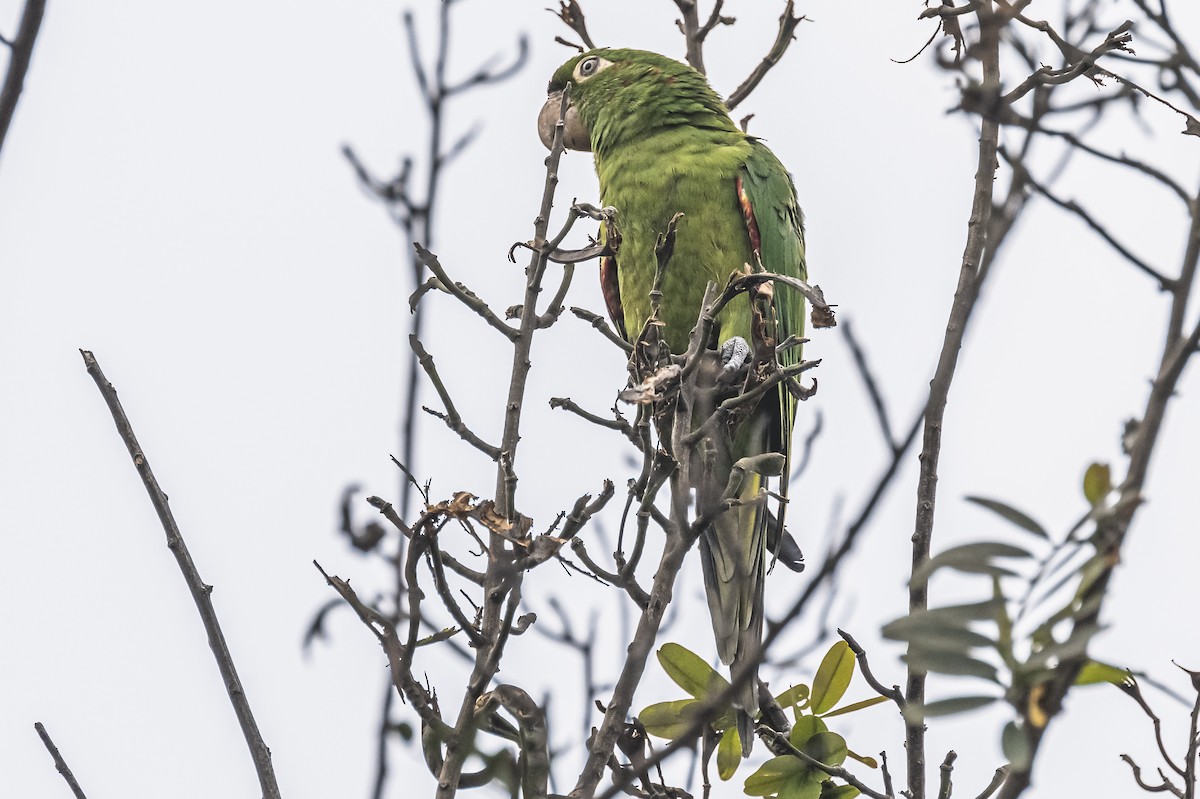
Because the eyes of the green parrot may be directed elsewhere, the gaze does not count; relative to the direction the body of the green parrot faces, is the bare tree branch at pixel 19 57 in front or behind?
in front

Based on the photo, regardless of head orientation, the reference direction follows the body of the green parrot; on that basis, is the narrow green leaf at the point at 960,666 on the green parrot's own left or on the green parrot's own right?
on the green parrot's own left

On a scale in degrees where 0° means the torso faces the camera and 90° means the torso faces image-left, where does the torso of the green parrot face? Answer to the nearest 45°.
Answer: approximately 45°

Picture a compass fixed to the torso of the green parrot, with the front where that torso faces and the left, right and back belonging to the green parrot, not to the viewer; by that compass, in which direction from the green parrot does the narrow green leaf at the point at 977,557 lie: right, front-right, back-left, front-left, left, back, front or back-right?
front-left
